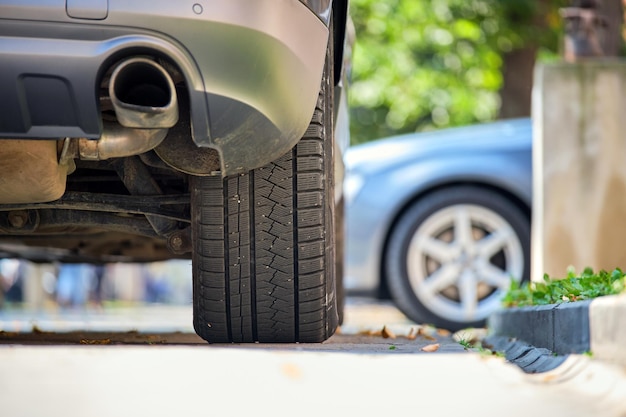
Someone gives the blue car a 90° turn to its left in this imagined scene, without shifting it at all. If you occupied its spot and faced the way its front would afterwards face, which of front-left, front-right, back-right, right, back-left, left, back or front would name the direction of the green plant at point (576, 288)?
front

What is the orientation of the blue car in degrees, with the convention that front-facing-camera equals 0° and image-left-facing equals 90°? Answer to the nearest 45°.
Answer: approximately 90°

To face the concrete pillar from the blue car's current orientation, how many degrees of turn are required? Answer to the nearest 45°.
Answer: approximately 180°

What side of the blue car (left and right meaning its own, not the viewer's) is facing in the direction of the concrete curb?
left
